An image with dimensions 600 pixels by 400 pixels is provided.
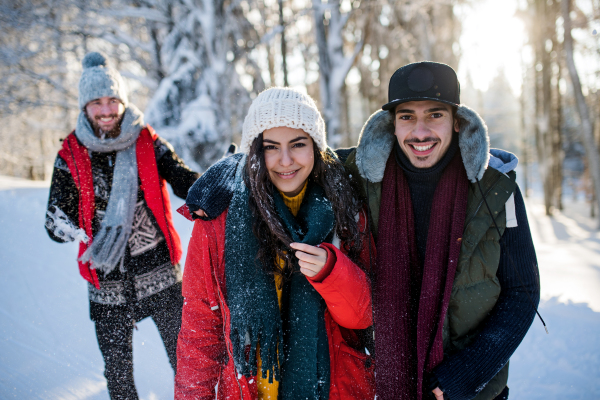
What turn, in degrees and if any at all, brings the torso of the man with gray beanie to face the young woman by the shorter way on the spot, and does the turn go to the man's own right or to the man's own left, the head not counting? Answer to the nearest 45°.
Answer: approximately 45° to the man's own left

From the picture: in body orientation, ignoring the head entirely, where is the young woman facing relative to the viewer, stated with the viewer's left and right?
facing the viewer

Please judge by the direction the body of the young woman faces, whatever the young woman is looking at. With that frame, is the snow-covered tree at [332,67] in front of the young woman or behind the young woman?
behind

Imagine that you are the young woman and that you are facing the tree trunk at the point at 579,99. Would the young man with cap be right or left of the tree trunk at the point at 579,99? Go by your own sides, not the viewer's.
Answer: right

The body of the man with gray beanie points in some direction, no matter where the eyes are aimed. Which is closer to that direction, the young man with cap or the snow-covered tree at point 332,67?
the young man with cap

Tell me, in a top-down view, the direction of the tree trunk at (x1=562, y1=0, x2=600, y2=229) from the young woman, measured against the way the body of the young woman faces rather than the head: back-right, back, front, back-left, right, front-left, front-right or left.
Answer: back-left

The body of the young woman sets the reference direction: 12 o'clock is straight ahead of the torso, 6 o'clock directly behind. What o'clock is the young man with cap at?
The young man with cap is roughly at 9 o'clock from the young woman.

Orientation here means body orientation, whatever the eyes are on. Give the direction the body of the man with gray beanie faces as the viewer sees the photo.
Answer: toward the camera

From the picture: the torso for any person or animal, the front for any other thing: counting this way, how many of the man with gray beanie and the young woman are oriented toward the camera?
2
